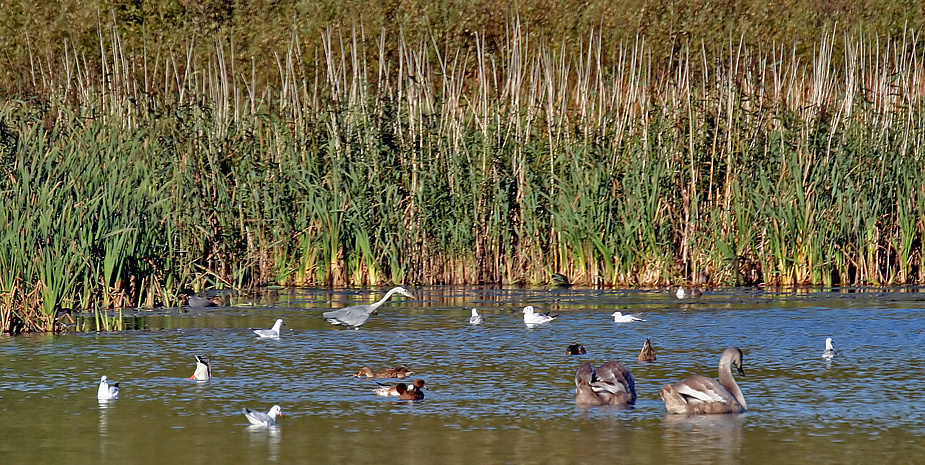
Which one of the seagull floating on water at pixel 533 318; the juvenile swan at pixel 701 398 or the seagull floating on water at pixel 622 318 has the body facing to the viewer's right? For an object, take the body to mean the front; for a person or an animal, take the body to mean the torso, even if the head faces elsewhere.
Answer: the juvenile swan

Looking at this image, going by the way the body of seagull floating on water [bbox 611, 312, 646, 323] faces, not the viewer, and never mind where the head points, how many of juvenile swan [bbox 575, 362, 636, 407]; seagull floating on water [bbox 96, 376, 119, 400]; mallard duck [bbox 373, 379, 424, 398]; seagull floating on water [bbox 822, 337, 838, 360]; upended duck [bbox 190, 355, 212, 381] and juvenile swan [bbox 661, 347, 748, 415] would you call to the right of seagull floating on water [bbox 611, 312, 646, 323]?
0

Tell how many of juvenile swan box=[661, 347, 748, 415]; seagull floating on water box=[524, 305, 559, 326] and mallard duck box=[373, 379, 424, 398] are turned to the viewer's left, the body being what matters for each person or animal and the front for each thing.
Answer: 1

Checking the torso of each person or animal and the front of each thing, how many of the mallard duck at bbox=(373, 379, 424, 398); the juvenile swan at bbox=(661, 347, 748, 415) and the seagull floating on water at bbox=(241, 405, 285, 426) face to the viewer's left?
0

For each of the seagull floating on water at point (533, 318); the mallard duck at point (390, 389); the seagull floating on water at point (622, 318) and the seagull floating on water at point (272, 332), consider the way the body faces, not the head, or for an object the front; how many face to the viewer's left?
2

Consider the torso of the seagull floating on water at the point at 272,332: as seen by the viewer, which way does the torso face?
to the viewer's right

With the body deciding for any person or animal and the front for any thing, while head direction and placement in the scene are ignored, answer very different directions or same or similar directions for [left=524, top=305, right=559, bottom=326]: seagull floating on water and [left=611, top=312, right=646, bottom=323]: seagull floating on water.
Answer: same or similar directions

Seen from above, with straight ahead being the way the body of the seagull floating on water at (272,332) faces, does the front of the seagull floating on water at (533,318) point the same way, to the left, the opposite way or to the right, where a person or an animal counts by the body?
the opposite way

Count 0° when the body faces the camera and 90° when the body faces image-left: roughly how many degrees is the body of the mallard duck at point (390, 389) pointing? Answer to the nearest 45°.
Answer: approximately 270°

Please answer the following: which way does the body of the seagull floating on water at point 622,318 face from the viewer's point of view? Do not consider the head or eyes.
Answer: to the viewer's left

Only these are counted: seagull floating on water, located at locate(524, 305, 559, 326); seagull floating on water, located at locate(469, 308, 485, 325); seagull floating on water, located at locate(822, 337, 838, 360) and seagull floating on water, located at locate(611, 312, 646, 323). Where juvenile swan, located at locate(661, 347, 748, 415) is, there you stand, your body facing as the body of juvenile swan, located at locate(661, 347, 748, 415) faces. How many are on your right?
0

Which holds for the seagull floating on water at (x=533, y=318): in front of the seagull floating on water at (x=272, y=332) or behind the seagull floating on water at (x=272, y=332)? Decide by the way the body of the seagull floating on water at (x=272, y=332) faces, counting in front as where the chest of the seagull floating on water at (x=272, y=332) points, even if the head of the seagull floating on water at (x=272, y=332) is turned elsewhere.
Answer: in front

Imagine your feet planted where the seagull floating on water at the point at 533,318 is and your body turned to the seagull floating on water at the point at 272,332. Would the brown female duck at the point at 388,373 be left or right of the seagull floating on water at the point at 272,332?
left

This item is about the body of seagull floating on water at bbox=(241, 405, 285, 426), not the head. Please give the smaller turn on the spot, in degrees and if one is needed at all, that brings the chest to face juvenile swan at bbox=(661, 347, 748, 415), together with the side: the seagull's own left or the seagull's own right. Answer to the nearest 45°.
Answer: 0° — it already faces it

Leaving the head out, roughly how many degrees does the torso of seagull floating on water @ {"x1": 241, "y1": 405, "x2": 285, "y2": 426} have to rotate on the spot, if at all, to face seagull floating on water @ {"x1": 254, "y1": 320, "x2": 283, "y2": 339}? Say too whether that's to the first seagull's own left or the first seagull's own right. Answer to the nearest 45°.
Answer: approximately 90° to the first seagull's own left

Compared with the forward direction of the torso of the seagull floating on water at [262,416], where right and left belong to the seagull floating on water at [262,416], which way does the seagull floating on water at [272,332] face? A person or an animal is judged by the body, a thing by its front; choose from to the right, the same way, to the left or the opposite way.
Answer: the same way

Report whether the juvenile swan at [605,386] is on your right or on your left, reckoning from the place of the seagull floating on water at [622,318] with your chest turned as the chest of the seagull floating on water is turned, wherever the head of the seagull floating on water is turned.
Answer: on your left
